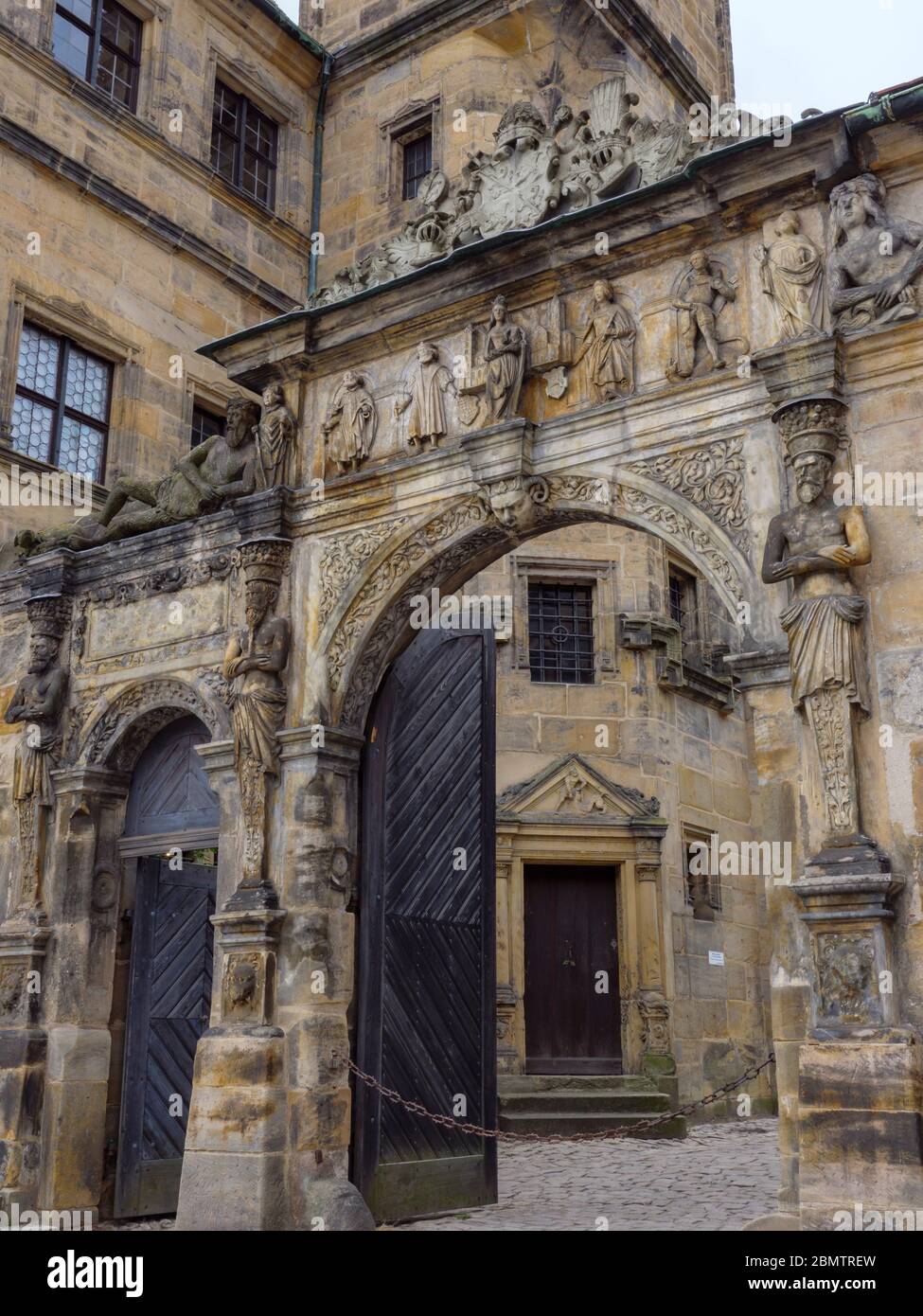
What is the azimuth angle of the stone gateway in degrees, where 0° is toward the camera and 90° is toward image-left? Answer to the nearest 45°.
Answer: approximately 45°

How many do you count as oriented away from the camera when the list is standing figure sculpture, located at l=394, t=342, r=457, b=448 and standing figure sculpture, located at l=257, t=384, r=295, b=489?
0

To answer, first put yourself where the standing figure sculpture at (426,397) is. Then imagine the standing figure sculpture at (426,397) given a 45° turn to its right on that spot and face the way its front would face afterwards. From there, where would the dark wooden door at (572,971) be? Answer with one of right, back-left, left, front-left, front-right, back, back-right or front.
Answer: right

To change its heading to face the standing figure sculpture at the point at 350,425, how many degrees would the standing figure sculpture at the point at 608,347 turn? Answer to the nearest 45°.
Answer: approximately 90° to its right

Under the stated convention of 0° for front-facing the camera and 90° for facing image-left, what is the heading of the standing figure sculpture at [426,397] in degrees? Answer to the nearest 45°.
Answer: approximately 45°

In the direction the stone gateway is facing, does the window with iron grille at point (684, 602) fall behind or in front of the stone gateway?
behind

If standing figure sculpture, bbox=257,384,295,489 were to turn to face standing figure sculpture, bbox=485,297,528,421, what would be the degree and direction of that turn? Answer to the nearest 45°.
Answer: approximately 90° to its left

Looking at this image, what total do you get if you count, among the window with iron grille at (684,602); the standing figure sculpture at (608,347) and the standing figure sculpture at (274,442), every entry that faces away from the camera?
0

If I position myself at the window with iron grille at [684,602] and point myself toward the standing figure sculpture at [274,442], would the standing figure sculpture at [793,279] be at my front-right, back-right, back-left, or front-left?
front-left

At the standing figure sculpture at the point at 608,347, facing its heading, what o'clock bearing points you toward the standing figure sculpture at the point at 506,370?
the standing figure sculpture at the point at 506,370 is roughly at 2 o'clock from the standing figure sculpture at the point at 608,347.
